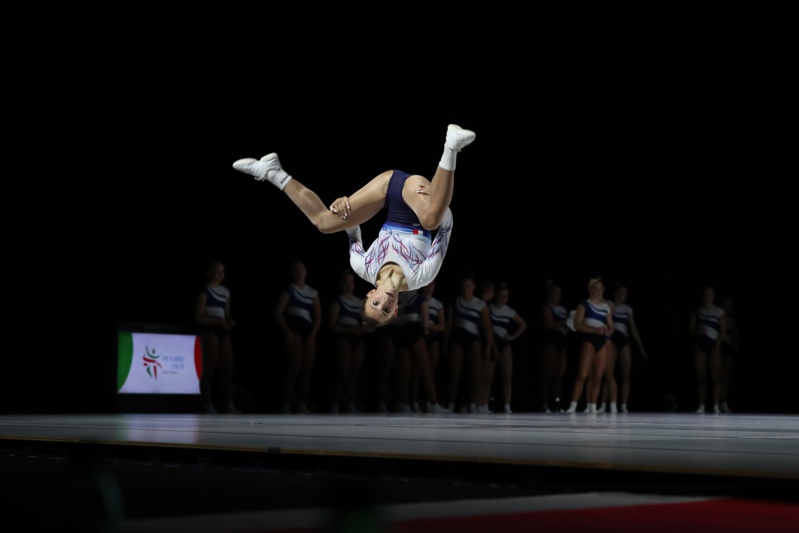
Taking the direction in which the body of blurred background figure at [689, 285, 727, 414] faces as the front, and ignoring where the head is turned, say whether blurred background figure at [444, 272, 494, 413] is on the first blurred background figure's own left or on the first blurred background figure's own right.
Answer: on the first blurred background figure's own right

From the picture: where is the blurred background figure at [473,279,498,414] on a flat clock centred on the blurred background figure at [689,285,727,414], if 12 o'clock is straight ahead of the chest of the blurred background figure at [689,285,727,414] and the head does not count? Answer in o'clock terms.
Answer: the blurred background figure at [473,279,498,414] is roughly at 2 o'clock from the blurred background figure at [689,285,727,414].

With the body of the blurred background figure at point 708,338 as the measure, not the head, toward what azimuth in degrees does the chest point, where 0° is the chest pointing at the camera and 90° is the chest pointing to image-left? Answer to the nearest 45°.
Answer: approximately 0°

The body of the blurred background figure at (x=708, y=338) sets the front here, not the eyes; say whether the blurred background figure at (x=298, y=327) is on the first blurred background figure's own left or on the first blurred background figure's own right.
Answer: on the first blurred background figure's own right

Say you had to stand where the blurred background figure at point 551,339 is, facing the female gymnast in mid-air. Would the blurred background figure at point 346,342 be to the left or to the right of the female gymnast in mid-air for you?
right

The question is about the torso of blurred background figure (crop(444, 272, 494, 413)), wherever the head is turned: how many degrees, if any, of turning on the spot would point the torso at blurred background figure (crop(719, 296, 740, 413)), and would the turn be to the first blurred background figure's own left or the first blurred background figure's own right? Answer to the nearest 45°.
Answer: approximately 135° to the first blurred background figure's own left

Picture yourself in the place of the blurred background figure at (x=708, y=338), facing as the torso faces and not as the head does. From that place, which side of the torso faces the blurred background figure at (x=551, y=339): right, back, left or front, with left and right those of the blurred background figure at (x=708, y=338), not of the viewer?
right

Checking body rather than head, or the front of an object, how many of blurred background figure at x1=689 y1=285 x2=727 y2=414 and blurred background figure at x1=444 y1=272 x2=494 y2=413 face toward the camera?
2

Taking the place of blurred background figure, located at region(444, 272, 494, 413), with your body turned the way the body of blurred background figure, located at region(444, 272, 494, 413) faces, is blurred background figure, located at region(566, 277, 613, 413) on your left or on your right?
on your left

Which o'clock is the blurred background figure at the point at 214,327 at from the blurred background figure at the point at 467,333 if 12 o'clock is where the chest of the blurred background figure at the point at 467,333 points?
the blurred background figure at the point at 214,327 is roughly at 2 o'clock from the blurred background figure at the point at 467,333.

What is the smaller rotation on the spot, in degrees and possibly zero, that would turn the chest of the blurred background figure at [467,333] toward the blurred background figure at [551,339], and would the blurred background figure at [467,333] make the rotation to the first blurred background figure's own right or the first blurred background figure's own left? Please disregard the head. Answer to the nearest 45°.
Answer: approximately 135° to the first blurred background figure's own left

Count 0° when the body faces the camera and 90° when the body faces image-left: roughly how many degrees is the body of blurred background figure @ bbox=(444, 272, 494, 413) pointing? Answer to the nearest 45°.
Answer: approximately 0°
